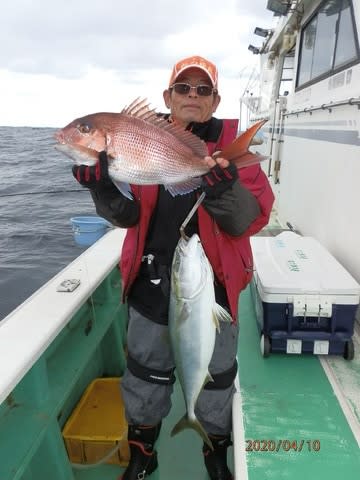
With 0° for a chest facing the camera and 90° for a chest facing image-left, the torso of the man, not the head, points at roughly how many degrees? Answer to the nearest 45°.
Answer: approximately 0°

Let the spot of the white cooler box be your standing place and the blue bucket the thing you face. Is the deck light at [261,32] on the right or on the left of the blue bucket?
right
